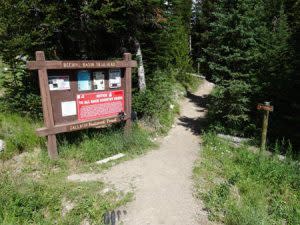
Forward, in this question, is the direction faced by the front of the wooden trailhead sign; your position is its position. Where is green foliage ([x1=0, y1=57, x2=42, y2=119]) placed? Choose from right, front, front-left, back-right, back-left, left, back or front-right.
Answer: back

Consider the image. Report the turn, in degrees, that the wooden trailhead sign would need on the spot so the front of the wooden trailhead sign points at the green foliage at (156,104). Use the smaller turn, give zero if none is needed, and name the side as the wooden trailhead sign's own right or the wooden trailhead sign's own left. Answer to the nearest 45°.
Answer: approximately 90° to the wooden trailhead sign's own left

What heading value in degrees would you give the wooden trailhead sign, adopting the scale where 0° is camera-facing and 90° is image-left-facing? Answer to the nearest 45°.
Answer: approximately 315°
